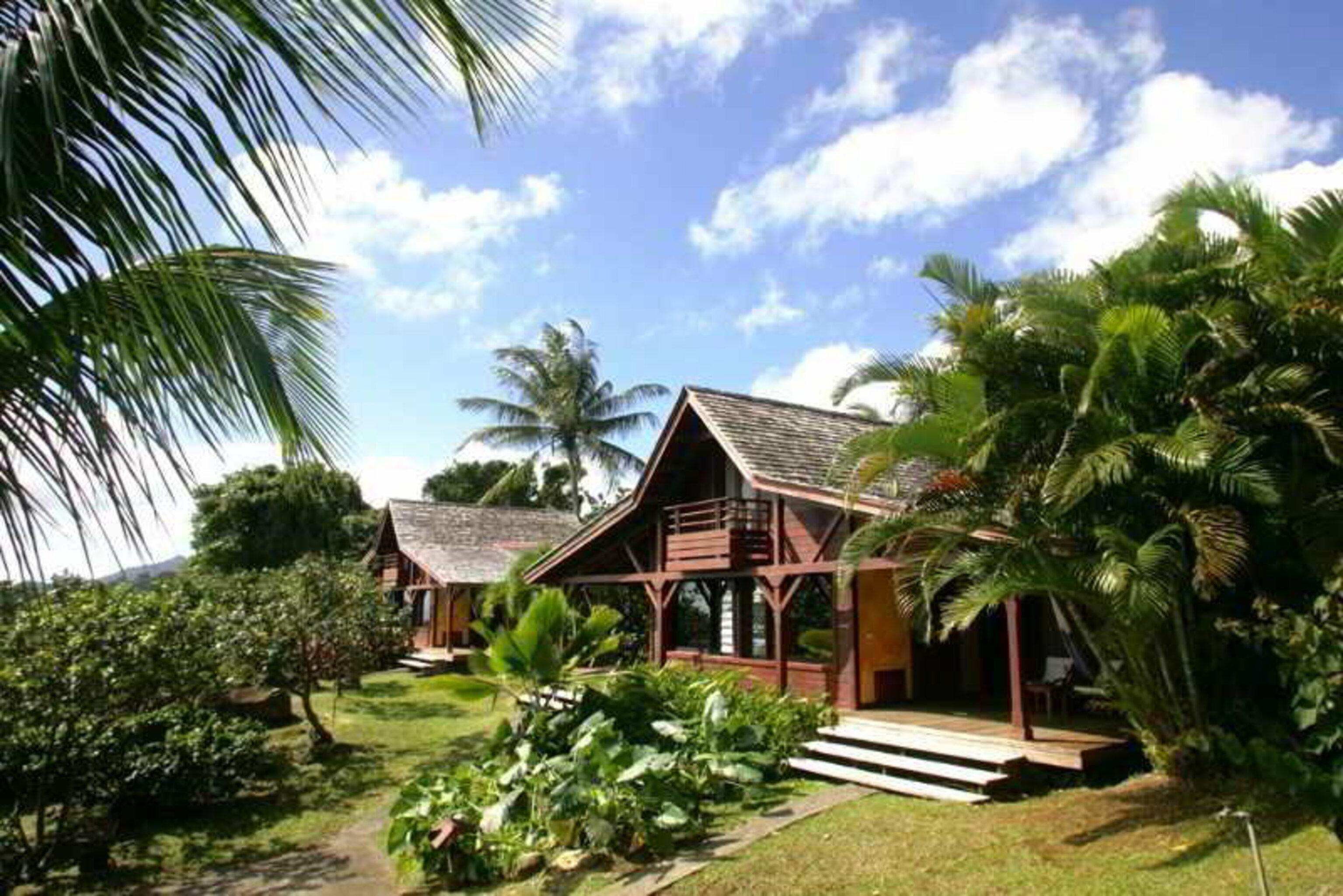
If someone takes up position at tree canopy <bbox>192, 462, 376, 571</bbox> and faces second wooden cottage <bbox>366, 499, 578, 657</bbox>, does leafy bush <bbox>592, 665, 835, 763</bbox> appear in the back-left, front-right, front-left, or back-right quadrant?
front-right

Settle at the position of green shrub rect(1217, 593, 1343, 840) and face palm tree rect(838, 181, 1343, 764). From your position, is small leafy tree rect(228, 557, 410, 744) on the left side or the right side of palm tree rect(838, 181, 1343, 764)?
left

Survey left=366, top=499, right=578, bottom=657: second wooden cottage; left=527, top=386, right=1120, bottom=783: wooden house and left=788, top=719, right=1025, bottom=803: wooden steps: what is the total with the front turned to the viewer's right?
0

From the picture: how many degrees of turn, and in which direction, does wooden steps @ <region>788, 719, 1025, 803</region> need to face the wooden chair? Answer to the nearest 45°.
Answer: approximately 180°

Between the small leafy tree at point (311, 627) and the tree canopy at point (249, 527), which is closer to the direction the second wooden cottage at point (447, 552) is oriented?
the small leafy tree

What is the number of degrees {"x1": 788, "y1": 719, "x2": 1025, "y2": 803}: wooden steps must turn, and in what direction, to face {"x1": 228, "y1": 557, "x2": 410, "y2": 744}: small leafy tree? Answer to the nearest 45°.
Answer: approximately 45° to its right

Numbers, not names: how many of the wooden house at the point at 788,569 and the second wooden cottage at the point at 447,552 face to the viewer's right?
0

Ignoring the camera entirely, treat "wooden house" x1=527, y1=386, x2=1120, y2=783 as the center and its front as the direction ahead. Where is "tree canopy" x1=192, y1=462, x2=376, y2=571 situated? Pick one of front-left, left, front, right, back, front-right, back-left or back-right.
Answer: right

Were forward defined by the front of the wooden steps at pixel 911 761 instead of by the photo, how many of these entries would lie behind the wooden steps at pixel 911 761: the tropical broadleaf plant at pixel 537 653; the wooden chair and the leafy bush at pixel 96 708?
1

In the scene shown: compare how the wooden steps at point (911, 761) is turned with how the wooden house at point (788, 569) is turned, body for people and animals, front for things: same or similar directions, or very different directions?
same or similar directions

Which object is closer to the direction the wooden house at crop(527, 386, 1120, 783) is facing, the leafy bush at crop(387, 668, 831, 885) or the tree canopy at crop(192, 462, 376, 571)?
the leafy bush

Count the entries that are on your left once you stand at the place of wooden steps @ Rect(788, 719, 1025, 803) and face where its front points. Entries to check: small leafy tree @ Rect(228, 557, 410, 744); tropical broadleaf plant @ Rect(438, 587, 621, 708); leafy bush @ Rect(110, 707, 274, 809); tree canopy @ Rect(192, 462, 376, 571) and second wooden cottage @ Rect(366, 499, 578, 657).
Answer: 0

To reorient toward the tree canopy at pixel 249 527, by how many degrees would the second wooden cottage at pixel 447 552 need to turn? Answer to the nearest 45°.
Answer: approximately 90° to its right

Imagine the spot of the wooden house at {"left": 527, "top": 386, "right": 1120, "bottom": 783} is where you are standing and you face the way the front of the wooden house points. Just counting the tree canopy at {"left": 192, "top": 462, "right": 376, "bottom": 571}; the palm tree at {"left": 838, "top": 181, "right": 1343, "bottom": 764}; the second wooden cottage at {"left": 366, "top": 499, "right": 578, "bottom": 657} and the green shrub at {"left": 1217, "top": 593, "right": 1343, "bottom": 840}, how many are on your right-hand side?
2

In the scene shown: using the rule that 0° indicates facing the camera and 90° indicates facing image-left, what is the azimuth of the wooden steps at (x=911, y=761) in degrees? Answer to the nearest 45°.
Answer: approximately 45°

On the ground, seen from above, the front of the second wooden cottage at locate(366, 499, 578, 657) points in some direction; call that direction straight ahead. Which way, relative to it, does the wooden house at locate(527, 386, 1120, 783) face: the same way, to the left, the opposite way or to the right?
the same way

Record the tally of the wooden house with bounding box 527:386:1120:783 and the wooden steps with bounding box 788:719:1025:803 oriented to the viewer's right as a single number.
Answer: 0

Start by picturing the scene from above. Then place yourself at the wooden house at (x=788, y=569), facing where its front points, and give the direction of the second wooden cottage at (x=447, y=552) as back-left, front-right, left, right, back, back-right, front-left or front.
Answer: right

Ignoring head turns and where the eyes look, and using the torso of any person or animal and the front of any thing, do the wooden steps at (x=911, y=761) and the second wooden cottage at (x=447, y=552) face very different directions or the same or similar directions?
same or similar directions

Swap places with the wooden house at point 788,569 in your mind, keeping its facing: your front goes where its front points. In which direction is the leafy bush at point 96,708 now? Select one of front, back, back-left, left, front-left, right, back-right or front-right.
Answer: front

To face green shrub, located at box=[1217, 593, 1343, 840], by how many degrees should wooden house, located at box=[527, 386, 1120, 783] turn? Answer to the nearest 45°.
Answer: approximately 45° to its left

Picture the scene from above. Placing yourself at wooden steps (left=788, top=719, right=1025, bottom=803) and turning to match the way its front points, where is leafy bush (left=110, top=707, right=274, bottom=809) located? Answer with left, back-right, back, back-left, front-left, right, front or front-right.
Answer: front-right
